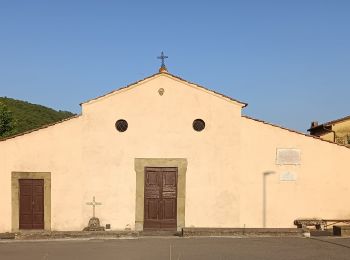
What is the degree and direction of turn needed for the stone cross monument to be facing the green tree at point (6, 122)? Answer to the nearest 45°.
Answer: approximately 180°

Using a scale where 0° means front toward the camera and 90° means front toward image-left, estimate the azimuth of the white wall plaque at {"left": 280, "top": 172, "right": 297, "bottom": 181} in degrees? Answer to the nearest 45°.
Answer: approximately 0°

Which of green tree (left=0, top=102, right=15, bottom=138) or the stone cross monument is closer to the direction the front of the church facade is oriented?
the stone cross monument

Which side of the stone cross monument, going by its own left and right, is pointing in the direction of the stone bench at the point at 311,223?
left

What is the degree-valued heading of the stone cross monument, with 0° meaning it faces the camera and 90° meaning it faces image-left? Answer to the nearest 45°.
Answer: approximately 0°

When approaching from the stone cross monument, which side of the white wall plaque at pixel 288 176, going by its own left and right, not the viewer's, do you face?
right

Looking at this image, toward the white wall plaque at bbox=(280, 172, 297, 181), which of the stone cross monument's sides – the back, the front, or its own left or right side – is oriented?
left

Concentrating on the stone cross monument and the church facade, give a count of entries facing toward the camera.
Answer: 2
